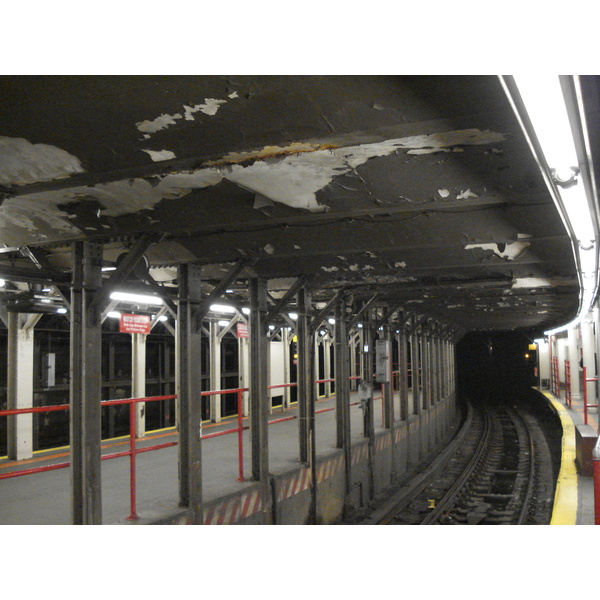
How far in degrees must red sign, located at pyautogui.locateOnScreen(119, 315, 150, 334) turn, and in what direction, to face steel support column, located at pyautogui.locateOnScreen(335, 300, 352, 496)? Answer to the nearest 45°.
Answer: approximately 90° to its left

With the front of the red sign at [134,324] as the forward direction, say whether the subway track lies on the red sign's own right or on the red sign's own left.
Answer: on the red sign's own left

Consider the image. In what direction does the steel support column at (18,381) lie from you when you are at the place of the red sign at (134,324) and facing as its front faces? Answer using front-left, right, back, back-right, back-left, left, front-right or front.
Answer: front-right

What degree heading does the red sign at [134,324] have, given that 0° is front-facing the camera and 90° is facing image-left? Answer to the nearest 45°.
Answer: approximately 0°

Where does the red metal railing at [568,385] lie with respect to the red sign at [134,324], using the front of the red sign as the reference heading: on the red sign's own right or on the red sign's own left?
on the red sign's own left

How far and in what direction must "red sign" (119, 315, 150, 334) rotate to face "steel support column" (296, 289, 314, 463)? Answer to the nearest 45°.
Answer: approximately 45° to its left

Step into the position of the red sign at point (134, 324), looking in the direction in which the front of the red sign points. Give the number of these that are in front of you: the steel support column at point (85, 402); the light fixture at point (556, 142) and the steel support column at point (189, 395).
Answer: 3
